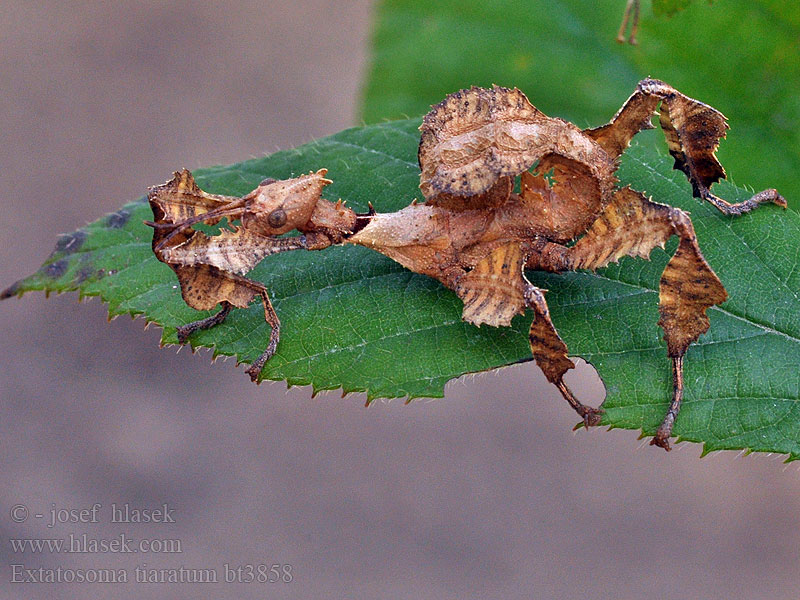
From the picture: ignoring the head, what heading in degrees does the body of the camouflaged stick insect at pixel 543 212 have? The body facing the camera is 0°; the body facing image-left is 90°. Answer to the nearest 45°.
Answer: approximately 90°
